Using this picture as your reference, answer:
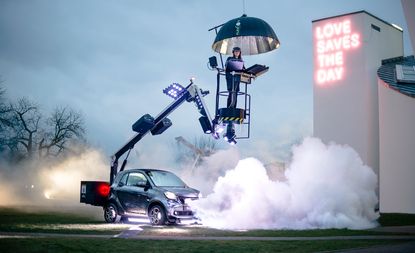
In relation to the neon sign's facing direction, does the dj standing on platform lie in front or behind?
in front

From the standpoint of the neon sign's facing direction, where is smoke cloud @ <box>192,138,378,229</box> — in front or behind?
in front

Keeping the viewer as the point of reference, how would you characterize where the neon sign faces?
facing the viewer and to the left of the viewer
